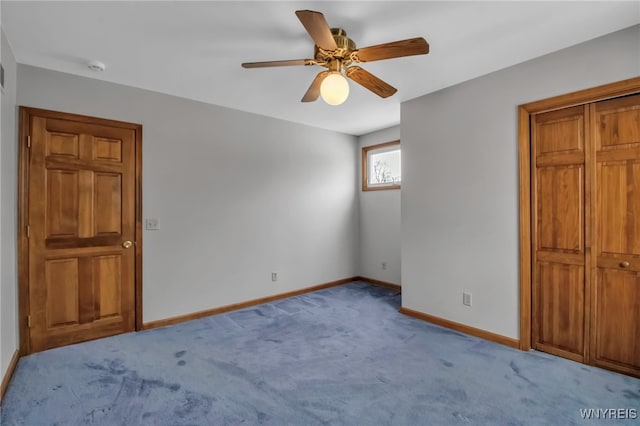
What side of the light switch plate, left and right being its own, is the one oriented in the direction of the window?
left

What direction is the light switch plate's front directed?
toward the camera

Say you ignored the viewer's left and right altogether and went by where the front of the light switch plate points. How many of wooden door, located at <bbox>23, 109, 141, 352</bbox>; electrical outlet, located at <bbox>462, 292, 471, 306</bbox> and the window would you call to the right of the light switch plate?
1

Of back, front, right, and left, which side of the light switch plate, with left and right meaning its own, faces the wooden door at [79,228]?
right

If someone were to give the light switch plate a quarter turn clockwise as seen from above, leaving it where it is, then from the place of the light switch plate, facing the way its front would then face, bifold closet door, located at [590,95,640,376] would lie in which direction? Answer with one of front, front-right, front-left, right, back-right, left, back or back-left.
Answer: back-left

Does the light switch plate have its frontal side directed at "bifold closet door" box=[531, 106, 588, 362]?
no

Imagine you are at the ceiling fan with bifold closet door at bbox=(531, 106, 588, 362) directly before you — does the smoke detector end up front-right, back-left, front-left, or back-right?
back-left

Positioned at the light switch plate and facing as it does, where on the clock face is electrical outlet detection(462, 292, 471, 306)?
The electrical outlet is roughly at 10 o'clock from the light switch plate.

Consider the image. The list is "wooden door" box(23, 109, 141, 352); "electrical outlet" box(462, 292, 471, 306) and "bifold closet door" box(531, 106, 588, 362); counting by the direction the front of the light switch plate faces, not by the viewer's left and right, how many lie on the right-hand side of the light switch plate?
1

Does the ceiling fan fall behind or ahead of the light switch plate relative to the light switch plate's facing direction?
ahead
